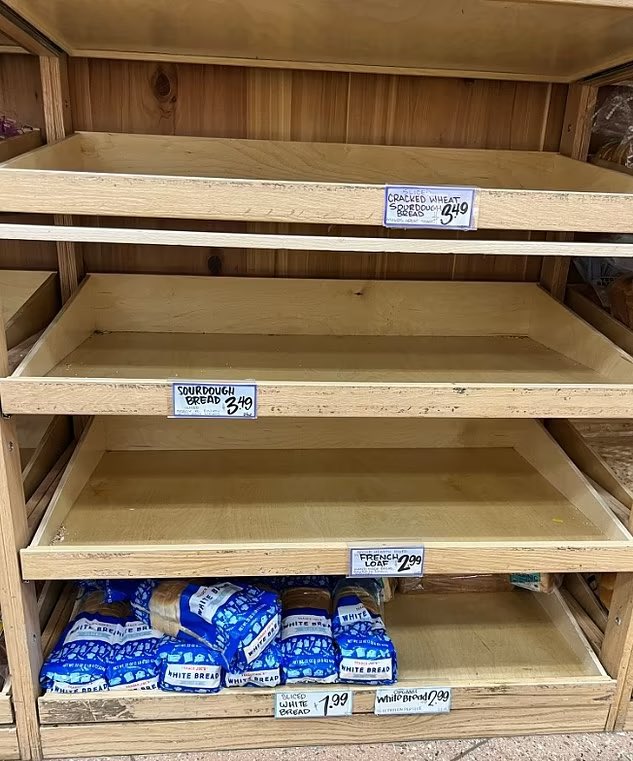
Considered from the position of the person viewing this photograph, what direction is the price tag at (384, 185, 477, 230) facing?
facing the viewer

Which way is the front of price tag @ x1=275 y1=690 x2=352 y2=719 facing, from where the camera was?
facing the viewer

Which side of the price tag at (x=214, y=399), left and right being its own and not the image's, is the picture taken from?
front

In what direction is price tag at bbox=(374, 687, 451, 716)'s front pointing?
toward the camera

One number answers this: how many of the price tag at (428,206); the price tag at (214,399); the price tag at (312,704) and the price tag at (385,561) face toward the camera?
4
